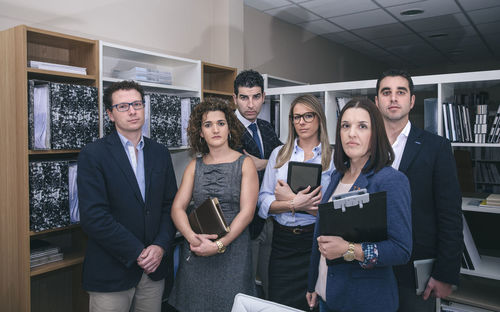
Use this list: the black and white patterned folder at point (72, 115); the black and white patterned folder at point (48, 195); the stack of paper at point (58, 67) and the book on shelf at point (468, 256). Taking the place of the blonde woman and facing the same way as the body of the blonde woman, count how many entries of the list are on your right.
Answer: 3

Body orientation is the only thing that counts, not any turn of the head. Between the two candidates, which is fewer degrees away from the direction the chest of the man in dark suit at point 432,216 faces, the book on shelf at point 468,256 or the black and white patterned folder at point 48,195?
the black and white patterned folder

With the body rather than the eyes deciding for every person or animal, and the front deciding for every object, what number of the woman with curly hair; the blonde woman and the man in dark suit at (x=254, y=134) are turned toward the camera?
3

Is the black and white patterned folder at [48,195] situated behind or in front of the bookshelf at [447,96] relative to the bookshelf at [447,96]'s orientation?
in front

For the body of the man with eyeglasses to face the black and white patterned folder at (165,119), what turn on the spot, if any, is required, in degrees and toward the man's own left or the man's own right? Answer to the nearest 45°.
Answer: approximately 135° to the man's own left

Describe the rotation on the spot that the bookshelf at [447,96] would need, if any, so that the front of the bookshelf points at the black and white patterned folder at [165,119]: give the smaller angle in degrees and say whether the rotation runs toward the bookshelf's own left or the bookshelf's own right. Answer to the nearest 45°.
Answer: approximately 45° to the bookshelf's own right

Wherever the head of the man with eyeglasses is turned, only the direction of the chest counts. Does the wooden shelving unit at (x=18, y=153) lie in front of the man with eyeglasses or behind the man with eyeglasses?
behind

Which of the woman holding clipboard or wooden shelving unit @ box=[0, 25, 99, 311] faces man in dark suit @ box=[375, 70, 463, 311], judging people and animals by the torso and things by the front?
the wooden shelving unit

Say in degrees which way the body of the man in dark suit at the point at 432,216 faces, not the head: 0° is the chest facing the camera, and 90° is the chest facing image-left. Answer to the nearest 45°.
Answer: approximately 45°

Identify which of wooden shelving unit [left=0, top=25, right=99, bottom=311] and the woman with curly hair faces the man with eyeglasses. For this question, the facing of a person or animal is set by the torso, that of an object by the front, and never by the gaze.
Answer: the wooden shelving unit

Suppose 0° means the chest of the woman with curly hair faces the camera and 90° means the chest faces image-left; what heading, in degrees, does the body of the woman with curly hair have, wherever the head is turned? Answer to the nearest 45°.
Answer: approximately 0°
